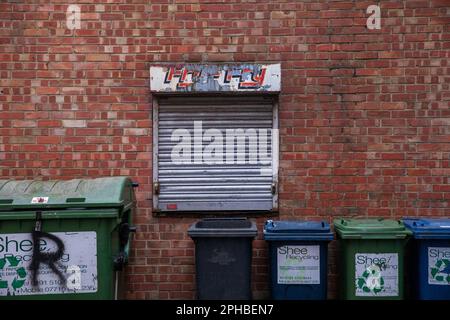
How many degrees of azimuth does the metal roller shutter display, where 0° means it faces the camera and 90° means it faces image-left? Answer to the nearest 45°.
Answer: approximately 0°

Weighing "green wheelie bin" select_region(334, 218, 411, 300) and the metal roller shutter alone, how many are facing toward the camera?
2

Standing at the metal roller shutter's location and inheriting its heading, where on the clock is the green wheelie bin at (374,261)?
The green wheelie bin is roughly at 10 o'clock from the metal roller shutter.

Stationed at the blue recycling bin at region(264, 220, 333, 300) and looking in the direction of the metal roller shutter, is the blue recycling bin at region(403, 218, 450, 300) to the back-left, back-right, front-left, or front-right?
back-right

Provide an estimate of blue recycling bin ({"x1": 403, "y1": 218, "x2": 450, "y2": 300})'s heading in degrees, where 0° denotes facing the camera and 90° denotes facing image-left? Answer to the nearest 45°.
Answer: approximately 0°

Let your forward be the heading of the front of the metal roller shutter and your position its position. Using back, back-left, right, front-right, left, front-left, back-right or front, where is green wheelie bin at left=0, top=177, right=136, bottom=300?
front-right
